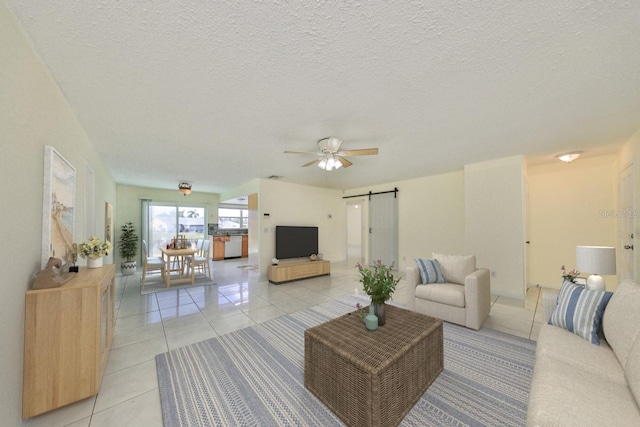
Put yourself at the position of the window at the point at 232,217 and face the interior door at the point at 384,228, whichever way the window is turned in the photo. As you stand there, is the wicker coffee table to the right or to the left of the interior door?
right

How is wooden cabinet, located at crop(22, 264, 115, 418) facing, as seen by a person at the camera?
facing to the right of the viewer

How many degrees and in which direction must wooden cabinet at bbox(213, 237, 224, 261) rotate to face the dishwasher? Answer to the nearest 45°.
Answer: approximately 90° to its left

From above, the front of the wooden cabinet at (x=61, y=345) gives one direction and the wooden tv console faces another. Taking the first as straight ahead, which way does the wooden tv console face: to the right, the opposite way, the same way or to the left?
to the right

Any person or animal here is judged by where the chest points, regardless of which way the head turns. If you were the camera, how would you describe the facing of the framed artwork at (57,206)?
facing to the right of the viewer

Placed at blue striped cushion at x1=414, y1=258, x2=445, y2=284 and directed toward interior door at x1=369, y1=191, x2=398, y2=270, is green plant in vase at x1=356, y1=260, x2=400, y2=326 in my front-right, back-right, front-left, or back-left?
back-left
